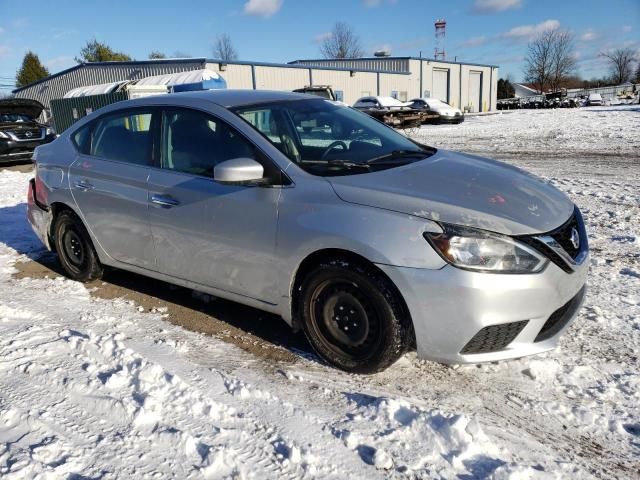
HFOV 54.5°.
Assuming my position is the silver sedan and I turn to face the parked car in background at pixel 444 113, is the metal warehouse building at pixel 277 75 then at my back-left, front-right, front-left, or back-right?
front-left

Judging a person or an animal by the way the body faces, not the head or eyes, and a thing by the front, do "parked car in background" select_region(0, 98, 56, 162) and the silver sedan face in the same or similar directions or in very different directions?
same or similar directions

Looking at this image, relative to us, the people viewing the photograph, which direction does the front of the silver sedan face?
facing the viewer and to the right of the viewer

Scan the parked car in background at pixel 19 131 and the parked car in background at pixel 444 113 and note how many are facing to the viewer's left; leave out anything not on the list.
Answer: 0

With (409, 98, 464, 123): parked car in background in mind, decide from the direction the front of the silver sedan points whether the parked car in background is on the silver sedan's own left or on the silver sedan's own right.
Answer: on the silver sedan's own left

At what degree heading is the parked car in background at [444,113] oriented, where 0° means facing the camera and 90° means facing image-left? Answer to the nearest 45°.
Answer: approximately 315°

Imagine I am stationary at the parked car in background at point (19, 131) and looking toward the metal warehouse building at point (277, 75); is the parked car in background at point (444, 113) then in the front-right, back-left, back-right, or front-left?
front-right

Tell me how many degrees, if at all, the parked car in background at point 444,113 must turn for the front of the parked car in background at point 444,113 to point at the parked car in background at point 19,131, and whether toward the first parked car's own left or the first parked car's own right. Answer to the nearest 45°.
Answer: approximately 90° to the first parked car's own right

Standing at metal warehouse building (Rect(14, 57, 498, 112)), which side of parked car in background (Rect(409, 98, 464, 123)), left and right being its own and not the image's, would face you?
back

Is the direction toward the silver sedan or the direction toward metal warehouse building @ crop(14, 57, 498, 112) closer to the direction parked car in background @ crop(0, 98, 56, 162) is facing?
the silver sedan

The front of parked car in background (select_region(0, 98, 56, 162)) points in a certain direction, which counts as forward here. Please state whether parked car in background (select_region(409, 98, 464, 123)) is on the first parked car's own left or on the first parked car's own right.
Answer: on the first parked car's own left

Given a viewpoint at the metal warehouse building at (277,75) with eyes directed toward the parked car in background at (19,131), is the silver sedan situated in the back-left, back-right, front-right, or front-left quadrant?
front-left

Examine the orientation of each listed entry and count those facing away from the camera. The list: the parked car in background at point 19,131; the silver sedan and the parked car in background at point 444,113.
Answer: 0

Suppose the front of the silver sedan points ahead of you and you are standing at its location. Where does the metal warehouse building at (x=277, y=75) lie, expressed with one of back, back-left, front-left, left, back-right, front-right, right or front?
back-left

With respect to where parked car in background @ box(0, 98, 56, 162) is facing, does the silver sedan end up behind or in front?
in front

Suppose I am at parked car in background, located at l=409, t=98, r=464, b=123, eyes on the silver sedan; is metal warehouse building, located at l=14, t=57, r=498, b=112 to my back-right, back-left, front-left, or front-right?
back-right
